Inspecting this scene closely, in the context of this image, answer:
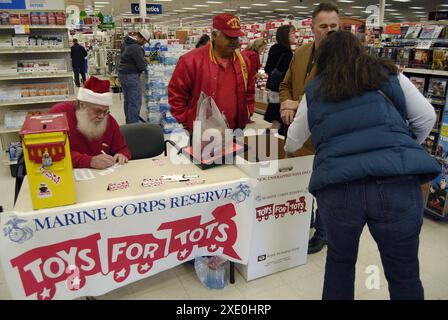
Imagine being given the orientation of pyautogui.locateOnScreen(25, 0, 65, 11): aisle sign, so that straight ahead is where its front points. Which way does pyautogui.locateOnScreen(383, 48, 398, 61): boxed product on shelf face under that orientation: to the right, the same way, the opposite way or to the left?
to the right

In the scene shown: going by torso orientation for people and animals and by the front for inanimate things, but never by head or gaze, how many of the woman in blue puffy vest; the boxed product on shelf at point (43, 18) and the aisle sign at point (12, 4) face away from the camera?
1

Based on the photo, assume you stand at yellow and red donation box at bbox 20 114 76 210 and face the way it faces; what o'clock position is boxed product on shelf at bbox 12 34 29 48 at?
The boxed product on shelf is roughly at 6 o'clock from the yellow and red donation box.

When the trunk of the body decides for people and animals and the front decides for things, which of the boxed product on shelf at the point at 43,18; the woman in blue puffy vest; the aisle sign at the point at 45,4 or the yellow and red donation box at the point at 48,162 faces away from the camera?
the woman in blue puffy vest

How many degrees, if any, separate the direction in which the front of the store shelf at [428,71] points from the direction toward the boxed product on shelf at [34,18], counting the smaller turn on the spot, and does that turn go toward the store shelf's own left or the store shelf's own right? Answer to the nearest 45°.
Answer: approximately 45° to the store shelf's own right

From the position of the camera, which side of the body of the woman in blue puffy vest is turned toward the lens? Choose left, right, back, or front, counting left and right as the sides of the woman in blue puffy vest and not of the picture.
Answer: back

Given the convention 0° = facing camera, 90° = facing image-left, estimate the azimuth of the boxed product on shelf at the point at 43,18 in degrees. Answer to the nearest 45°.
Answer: approximately 0°

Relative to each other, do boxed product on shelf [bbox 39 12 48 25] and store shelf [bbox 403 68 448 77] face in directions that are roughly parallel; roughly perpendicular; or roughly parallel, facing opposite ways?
roughly perpendicular

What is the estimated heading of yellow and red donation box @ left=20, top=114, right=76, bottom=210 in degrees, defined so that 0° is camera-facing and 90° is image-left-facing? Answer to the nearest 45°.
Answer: approximately 0°

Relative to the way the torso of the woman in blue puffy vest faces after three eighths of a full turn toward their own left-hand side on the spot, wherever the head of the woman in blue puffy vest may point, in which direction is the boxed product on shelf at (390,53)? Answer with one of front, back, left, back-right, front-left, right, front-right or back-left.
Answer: back-right

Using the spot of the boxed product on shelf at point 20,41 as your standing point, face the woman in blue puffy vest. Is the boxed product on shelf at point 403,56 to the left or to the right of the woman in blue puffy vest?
left

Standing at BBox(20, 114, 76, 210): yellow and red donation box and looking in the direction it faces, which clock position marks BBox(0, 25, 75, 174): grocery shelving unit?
The grocery shelving unit is roughly at 6 o'clock from the yellow and red donation box.

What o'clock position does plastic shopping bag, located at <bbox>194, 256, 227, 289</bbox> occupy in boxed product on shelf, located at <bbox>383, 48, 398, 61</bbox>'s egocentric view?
The plastic shopping bag is roughly at 11 o'clock from the boxed product on shelf.

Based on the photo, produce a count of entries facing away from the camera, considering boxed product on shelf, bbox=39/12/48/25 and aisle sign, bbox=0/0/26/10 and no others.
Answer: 0
